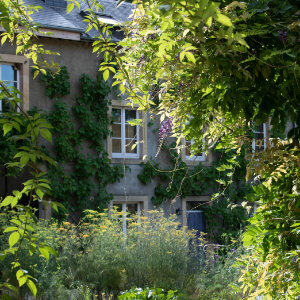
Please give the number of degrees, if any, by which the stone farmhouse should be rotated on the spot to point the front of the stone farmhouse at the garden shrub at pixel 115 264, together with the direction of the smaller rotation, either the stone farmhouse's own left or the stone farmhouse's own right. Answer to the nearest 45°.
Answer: approximately 45° to the stone farmhouse's own right

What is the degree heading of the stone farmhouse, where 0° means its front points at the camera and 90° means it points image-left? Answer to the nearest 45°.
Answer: approximately 315°
